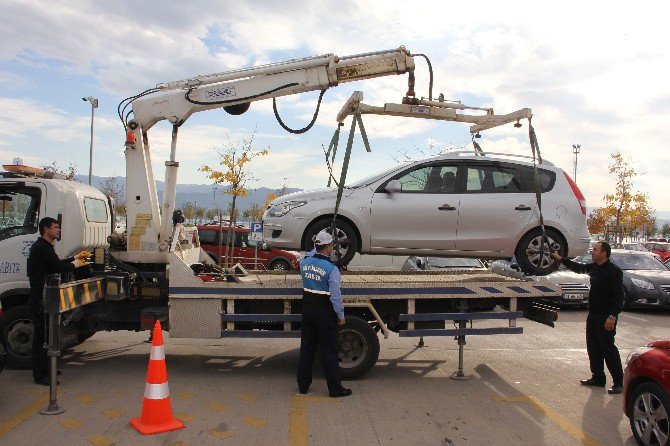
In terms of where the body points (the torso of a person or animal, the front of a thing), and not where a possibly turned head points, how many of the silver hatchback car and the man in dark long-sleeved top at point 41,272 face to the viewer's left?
1

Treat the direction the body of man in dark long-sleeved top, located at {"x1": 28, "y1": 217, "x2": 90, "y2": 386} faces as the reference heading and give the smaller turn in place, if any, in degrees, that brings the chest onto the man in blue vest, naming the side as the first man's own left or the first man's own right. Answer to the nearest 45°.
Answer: approximately 45° to the first man's own right

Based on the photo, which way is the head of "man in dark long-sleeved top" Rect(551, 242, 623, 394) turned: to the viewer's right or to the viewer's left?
to the viewer's left

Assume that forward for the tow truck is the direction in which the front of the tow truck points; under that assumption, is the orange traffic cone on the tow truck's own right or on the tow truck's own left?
on the tow truck's own left

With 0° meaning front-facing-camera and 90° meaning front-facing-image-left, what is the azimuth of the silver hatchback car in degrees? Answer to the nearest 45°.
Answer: approximately 90°

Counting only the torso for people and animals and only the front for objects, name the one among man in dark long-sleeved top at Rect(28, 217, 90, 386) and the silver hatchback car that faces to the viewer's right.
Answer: the man in dark long-sleeved top

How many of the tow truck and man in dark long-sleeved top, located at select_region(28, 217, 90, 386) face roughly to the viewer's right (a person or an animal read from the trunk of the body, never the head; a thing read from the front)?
1

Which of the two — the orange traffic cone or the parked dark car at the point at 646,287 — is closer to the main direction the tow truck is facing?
the orange traffic cone

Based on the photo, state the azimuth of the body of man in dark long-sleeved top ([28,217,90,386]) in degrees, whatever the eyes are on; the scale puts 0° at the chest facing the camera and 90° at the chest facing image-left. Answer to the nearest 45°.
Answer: approximately 270°

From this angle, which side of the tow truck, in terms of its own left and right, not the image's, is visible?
left

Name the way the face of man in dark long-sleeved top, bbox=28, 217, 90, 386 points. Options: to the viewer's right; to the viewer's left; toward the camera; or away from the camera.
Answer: to the viewer's right

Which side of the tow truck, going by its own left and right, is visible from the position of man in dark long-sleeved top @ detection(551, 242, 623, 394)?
back

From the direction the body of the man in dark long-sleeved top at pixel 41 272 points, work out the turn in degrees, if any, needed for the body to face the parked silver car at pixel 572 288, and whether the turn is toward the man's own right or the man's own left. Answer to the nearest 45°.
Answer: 0° — they already face it

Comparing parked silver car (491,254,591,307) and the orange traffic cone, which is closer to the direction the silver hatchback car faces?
the orange traffic cone
